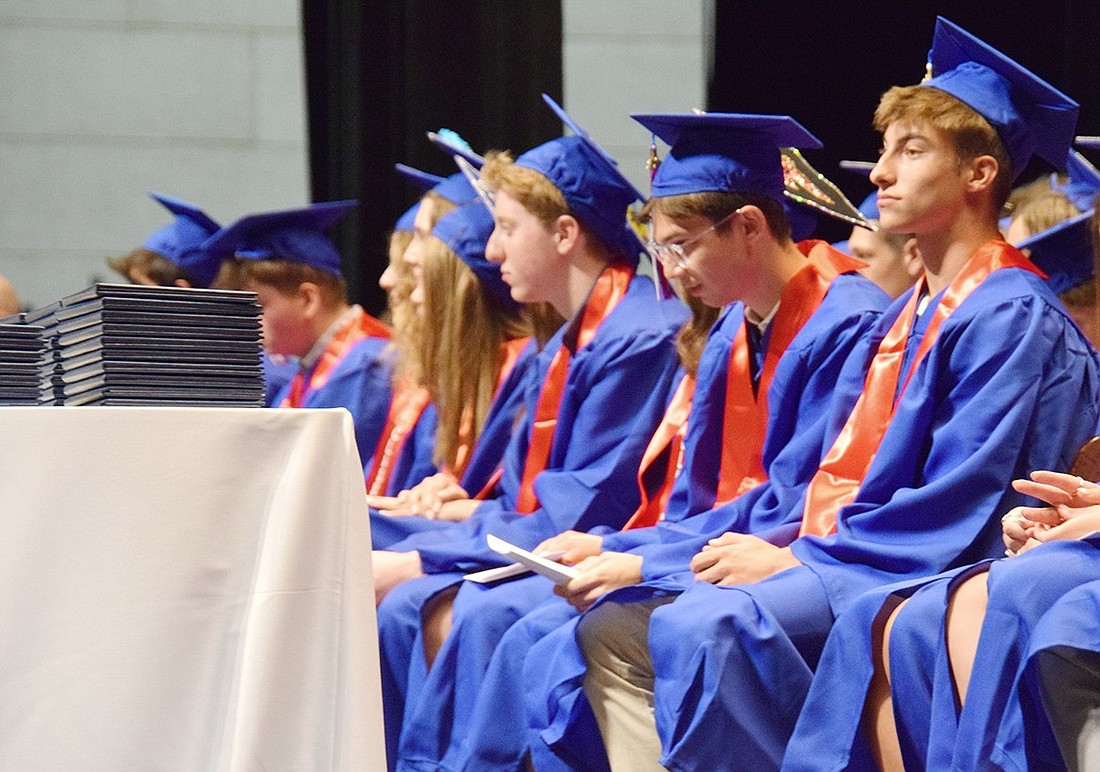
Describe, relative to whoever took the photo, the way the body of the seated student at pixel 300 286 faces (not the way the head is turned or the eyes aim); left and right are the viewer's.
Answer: facing to the left of the viewer

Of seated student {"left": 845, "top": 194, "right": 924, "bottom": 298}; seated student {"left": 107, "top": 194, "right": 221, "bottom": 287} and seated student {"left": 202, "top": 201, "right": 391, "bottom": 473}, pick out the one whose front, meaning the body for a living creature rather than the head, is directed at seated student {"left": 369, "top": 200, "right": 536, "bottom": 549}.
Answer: seated student {"left": 845, "top": 194, "right": 924, "bottom": 298}

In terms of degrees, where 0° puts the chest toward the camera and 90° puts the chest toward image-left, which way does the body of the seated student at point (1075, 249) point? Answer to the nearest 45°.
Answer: approximately 90°

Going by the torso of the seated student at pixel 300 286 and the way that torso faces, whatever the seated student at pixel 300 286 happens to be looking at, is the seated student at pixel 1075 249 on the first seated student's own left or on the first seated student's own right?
on the first seated student's own left

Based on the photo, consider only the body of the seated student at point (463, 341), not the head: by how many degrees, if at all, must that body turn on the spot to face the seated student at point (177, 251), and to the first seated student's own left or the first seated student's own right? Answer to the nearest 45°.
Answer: approximately 45° to the first seated student's own right

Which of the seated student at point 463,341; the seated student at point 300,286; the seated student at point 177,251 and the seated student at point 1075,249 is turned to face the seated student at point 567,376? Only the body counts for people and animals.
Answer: the seated student at point 1075,249

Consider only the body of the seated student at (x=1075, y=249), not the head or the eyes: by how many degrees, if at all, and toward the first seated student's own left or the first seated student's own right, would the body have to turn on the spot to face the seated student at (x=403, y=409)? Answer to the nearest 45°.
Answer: approximately 45° to the first seated student's own right

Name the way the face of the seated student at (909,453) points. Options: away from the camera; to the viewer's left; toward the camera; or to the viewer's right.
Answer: to the viewer's left

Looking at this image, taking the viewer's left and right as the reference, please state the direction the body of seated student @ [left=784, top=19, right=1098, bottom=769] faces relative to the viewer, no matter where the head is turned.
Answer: facing to the left of the viewer

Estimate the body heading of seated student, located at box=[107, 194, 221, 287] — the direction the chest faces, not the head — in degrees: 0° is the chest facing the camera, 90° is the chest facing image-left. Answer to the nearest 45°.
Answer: approximately 90°

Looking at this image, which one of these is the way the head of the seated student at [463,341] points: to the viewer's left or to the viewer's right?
to the viewer's left

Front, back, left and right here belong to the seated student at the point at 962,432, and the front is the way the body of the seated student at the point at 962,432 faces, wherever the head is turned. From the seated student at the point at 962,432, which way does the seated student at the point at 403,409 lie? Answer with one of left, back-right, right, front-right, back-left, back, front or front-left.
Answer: front-right

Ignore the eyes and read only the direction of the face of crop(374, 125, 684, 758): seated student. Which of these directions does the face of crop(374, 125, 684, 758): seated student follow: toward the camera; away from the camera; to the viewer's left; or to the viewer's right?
to the viewer's left

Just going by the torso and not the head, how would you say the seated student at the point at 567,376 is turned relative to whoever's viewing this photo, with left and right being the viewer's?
facing to the left of the viewer

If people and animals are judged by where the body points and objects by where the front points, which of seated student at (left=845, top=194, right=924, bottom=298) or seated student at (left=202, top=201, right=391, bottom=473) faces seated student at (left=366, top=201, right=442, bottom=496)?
seated student at (left=845, top=194, right=924, bottom=298)

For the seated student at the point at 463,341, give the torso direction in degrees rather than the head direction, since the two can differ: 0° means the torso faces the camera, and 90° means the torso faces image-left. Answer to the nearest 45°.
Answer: approximately 90°
